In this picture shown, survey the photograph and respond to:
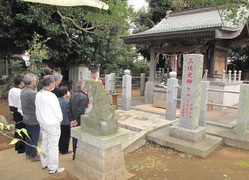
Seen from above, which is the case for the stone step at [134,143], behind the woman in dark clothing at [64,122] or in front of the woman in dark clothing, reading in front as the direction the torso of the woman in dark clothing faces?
in front

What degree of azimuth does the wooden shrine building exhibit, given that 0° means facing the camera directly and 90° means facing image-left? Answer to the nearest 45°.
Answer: approximately 45°

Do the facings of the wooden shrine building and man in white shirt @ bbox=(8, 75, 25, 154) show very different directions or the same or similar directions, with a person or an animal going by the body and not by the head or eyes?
very different directions

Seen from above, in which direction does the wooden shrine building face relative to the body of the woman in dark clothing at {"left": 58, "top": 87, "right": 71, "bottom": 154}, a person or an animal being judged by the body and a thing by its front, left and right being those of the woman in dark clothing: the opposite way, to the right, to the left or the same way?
the opposite way

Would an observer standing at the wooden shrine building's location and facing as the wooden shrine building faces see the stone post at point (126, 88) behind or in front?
in front

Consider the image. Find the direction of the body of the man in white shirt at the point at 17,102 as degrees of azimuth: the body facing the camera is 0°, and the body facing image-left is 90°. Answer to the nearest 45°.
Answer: approximately 270°

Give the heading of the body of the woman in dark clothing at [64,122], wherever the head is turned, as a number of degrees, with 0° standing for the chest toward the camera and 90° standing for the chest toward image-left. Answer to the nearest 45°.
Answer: approximately 270°

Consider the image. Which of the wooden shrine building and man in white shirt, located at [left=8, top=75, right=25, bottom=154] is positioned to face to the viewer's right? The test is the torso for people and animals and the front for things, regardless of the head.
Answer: the man in white shirt

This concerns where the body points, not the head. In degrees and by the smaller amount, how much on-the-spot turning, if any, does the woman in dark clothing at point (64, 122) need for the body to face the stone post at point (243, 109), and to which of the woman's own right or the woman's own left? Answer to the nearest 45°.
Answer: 0° — they already face it

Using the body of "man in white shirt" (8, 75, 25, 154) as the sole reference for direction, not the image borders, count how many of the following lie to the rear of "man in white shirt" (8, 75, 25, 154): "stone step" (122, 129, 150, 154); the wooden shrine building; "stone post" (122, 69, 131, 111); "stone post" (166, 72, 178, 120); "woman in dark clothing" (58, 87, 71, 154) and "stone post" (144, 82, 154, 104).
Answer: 0

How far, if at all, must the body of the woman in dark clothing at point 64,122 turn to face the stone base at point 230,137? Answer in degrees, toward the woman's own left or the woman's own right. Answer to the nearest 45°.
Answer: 0° — they already face it

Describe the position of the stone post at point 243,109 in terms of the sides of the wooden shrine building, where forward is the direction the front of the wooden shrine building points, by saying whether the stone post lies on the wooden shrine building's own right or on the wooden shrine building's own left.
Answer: on the wooden shrine building's own left

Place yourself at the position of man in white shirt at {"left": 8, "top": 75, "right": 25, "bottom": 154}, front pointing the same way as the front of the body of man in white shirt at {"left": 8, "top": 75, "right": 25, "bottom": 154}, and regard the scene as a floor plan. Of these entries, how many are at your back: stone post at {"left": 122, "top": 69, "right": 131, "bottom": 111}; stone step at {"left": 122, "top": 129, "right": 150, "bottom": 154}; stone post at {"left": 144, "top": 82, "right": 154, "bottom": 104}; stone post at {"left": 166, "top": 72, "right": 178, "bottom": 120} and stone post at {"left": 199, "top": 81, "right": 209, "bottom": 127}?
0

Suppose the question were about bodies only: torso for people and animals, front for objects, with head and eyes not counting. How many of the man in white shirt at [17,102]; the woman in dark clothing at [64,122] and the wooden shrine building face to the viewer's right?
2

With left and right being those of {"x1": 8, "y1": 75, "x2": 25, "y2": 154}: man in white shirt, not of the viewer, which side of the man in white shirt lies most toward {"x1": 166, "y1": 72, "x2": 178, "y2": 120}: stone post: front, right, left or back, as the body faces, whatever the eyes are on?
front
